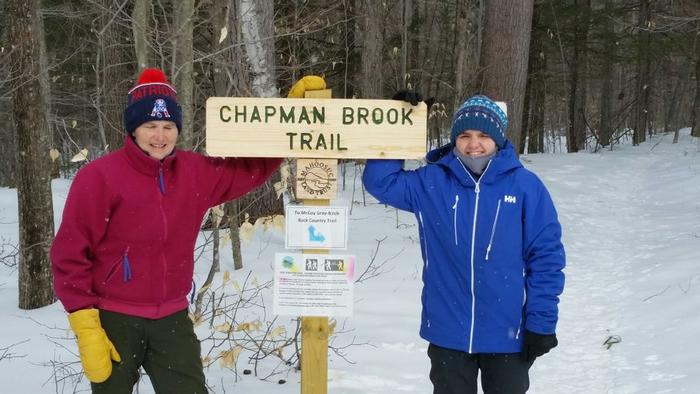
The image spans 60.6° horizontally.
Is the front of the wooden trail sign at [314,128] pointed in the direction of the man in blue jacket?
no

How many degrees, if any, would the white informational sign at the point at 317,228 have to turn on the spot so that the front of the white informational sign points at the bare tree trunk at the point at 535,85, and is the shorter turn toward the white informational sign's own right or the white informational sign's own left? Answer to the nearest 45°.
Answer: approximately 135° to the white informational sign's own left

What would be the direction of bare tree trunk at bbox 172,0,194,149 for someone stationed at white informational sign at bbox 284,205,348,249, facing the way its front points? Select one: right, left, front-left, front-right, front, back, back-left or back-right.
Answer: back-right

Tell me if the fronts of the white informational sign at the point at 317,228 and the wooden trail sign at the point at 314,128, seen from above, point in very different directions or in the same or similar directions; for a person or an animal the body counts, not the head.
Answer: same or similar directions

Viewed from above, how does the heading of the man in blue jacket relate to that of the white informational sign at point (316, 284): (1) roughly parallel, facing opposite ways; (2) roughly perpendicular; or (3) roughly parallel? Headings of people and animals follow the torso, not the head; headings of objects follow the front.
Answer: roughly parallel

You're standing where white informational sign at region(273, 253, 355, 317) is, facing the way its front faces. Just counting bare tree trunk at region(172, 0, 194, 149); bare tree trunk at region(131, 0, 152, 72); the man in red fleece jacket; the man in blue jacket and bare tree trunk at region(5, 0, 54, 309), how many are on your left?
1

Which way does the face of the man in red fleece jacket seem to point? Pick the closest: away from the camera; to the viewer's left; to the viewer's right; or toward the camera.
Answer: toward the camera

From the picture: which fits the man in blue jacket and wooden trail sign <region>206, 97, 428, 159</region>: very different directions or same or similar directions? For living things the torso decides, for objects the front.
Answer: same or similar directions

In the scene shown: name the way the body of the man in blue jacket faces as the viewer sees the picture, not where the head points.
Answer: toward the camera

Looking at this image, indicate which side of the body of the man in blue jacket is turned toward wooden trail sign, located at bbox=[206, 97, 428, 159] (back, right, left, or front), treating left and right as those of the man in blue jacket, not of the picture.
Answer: right

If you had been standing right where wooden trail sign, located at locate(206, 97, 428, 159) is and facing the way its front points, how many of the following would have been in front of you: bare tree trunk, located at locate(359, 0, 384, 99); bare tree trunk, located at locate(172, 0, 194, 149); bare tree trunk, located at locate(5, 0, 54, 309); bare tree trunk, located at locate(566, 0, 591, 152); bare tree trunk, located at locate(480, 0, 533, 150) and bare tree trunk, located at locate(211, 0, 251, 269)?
0

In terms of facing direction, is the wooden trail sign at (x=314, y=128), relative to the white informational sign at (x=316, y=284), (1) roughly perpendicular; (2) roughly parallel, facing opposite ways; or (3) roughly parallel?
roughly parallel

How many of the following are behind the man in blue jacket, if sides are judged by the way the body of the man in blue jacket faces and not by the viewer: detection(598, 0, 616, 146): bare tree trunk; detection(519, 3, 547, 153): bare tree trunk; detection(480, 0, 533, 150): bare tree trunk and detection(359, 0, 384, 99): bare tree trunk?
4

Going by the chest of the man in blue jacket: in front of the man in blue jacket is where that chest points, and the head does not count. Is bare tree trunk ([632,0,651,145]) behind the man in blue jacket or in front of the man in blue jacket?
behind

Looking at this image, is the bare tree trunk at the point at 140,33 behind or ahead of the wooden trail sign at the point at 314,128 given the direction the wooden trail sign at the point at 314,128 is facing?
behind

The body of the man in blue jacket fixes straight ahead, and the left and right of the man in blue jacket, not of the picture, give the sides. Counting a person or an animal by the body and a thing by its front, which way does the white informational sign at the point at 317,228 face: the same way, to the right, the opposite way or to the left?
the same way

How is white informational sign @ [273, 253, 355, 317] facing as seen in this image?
toward the camera

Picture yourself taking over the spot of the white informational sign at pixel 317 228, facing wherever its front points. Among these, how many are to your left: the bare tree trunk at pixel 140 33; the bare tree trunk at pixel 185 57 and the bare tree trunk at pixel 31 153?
0

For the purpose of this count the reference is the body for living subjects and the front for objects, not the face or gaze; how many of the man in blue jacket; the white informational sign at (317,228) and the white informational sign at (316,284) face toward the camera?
3

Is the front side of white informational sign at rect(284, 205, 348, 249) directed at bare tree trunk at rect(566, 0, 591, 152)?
no

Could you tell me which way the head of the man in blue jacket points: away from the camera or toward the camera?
toward the camera

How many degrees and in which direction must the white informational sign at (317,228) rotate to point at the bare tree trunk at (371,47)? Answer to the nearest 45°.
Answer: approximately 180°

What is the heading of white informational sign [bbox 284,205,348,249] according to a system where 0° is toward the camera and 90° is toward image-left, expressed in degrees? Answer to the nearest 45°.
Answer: approximately 0°

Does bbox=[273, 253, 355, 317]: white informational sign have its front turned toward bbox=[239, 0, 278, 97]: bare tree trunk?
no

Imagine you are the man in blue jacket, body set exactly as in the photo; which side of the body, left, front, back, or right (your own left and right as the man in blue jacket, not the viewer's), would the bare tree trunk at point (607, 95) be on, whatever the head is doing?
back
